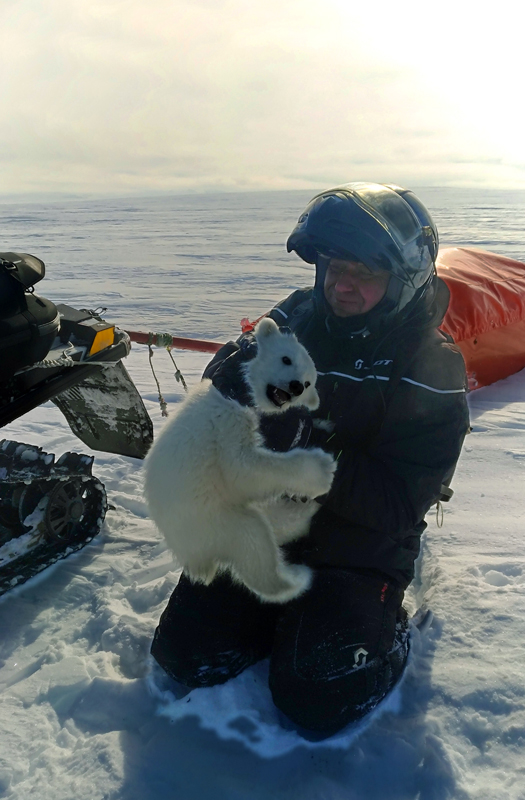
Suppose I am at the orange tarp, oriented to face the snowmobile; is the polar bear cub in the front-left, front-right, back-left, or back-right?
front-left

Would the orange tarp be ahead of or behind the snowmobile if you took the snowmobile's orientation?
behind

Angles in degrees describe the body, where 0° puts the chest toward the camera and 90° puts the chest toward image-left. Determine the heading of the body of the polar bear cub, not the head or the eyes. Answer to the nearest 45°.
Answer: approximately 270°

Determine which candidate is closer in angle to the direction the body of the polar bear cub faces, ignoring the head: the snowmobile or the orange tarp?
the orange tarp

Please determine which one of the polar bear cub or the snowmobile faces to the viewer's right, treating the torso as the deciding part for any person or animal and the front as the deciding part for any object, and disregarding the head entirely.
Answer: the polar bear cub

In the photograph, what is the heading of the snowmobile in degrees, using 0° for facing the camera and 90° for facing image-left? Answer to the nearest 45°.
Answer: approximately 45°

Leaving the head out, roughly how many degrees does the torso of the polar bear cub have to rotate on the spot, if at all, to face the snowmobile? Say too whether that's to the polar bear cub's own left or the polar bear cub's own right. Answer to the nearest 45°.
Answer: approximately 135° to the polar bear cub's own left

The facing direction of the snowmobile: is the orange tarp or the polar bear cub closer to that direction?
the polar bear cub

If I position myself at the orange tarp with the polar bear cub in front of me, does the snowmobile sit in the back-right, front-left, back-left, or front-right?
front-right

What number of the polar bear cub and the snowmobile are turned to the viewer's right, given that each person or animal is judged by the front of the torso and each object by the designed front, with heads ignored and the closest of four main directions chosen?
1
